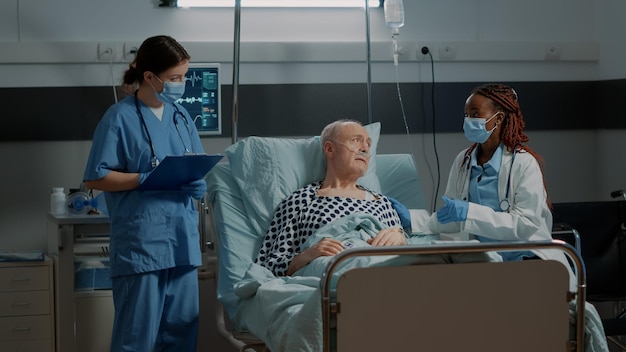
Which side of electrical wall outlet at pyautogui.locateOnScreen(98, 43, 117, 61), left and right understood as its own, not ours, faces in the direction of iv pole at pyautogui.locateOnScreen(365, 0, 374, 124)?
left

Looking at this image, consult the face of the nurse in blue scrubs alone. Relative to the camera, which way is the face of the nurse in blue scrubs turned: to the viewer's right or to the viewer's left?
to the viewer's right

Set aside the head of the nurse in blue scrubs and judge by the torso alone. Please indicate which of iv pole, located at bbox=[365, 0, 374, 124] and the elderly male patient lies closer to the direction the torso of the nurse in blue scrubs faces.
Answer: the elderly male patient

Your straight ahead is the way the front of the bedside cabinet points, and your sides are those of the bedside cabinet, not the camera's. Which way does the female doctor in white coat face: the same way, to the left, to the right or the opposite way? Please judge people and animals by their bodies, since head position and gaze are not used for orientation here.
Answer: to the right

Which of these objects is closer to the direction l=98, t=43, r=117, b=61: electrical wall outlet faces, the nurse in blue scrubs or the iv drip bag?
the nurse in blue scrubs

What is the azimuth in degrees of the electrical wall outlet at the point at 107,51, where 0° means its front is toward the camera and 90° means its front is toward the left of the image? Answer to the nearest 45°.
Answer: approximately 0°

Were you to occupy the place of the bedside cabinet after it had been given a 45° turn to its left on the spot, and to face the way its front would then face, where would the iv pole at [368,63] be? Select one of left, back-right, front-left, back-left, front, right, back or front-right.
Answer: front-left

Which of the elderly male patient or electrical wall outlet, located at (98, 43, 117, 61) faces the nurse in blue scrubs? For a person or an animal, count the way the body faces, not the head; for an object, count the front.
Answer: the electrical wall outlet

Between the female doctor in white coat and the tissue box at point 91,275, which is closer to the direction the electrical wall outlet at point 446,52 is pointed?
the female doctor in white coat
